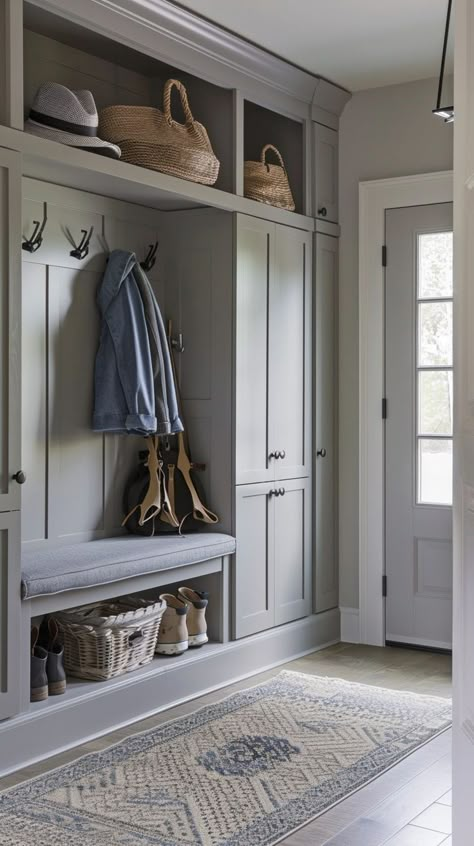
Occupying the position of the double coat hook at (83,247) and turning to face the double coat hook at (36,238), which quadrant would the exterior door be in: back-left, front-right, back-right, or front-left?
back-left

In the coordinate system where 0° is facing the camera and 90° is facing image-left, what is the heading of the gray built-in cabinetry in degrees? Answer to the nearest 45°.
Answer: approximately 315°

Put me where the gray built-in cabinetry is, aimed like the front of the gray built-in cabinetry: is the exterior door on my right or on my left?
on my left
